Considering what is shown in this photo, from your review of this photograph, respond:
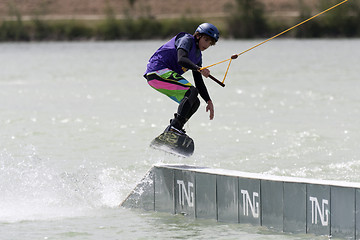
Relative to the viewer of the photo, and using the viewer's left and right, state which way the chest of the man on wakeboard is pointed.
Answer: facing to the right of the viewer
